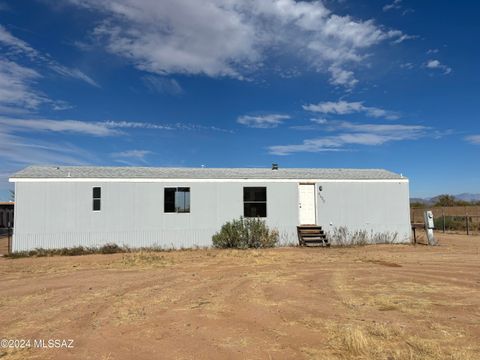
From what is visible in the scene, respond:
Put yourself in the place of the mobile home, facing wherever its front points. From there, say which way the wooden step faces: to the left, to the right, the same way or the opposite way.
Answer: the same way

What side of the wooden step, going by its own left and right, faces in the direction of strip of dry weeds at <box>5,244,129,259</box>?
right

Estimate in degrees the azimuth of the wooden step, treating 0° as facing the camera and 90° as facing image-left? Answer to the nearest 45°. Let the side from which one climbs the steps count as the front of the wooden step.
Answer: approximately 0°

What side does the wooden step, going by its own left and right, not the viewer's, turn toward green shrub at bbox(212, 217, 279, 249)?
right

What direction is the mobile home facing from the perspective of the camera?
toward the camera
